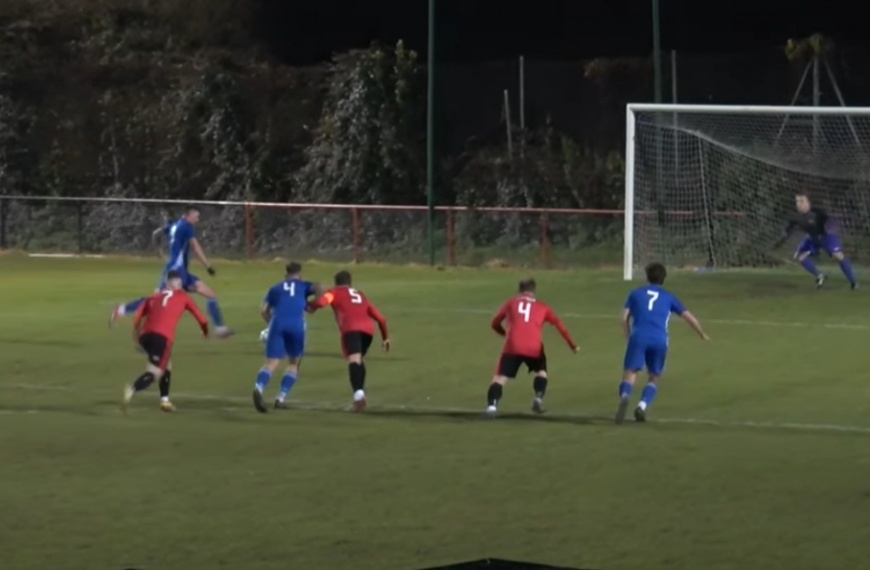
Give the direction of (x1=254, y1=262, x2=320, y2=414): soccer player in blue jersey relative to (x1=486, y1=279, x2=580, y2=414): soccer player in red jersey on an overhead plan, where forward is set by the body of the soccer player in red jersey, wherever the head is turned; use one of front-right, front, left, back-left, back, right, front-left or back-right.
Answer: left

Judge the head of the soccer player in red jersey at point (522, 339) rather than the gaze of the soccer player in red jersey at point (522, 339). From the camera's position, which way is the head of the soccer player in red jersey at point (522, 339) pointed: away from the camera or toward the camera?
away from the camera

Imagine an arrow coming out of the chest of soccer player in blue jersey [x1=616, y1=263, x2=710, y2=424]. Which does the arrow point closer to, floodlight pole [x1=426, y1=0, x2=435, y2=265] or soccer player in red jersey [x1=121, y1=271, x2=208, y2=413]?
the floodlight pole

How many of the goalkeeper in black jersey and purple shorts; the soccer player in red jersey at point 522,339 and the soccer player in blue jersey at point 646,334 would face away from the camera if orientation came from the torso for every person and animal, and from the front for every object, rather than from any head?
2

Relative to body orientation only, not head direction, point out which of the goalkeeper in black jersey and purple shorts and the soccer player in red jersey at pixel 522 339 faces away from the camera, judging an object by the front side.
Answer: the soccer player in red jersey

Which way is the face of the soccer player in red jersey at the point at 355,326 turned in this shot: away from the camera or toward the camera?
away from the camera

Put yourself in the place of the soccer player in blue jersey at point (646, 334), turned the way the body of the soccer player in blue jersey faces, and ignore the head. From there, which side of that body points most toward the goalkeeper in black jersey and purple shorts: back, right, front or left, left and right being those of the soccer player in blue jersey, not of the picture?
front

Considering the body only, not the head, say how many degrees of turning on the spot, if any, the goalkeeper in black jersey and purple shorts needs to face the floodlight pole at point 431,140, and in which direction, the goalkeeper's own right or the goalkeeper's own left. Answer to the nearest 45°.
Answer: approximately 90° to the goalkeeper's own right

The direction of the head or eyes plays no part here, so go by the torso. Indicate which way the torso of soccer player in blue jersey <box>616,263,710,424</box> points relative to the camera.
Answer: away from the camera

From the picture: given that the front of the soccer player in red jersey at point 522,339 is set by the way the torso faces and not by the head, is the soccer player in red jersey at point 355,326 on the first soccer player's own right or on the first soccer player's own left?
on the first soccer player's own left

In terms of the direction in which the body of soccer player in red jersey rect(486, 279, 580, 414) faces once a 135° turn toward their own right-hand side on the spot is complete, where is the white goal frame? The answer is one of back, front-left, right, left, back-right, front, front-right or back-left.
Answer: back-left

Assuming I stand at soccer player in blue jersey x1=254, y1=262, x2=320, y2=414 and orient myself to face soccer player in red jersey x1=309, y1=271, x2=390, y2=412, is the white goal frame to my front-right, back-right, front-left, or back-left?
front-left

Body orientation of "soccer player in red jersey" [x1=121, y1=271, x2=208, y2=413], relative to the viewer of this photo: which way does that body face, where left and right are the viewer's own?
facing away from the viewer and to the right of the viewer

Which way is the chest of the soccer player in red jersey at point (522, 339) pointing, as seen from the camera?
away from the camera

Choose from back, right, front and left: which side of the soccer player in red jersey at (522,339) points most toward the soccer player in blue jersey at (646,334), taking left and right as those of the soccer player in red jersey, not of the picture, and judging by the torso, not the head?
right

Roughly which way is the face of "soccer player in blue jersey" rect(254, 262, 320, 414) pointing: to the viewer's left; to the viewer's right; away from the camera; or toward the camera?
away from the camera

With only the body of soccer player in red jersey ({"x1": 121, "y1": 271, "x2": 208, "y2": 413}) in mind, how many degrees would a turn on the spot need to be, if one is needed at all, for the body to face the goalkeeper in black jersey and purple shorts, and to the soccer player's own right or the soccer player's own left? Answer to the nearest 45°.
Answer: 0° — they already face them

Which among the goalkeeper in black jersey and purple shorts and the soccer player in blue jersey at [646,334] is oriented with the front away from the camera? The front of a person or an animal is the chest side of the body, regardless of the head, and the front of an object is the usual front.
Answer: the soccer player in blue jersey

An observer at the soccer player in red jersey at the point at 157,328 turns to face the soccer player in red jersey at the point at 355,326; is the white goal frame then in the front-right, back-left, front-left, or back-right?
front-left

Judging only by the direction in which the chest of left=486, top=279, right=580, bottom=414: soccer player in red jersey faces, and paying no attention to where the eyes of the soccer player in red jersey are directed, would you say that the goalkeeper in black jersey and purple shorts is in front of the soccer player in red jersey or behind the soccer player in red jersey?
in front

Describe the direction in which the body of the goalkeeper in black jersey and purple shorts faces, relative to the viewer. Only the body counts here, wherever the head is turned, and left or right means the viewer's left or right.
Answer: facing the viewer and to the left of the viewer

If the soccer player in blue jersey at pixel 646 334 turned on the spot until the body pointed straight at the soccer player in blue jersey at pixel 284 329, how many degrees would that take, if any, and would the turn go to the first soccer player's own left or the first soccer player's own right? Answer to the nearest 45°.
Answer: approximately 90° to the first soccer player's own left
